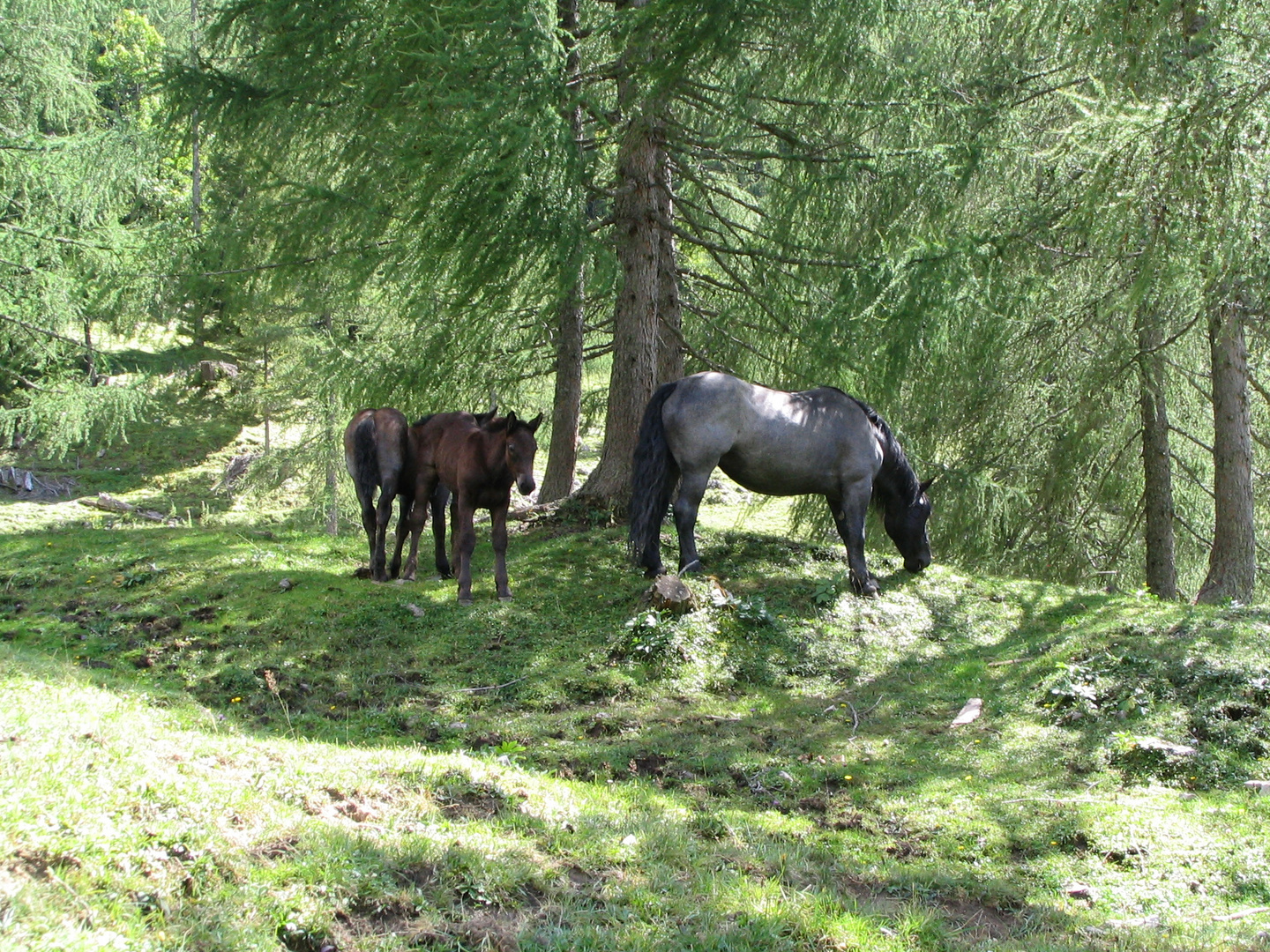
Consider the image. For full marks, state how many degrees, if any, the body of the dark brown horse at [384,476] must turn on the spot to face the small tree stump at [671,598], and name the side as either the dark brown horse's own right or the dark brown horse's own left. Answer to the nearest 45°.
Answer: approximately 90° to the dark brown horse's own right

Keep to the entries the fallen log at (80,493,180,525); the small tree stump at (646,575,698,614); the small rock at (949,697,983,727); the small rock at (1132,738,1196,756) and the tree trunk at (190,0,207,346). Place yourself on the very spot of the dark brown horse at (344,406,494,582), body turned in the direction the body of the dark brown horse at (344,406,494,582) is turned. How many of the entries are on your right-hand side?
3

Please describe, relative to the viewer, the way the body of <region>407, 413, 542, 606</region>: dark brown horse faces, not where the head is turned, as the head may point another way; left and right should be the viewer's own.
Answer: facing the viewer and to the right of the viewer

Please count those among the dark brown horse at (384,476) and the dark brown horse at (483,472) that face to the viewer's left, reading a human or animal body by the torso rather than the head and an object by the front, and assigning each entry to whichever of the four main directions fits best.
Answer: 0

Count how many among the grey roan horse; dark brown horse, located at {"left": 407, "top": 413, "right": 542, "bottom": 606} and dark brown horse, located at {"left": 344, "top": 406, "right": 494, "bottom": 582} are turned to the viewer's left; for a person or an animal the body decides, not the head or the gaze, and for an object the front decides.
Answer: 0

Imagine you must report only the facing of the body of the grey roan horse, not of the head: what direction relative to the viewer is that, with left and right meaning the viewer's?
facing to the right of the viewer

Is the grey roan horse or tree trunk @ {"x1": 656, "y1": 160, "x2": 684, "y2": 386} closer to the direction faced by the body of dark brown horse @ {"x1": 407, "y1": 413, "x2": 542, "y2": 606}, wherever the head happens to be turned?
the grey roan horse

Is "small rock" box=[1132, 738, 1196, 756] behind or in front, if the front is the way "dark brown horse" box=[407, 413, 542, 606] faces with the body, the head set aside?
in front

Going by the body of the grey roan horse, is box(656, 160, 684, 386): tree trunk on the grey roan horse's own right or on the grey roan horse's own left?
on the grey roan horse's own left

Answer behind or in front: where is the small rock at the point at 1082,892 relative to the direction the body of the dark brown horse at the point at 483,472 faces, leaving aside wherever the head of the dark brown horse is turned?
in front

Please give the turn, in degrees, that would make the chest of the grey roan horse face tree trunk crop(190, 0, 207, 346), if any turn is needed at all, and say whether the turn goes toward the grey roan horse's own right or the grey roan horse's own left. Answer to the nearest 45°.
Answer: approximately 135° to the grey roan horse's own left

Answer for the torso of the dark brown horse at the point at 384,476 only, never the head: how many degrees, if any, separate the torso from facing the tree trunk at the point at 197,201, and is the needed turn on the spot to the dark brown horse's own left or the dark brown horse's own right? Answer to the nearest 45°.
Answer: approximately 45° to the dark brown horse's own left

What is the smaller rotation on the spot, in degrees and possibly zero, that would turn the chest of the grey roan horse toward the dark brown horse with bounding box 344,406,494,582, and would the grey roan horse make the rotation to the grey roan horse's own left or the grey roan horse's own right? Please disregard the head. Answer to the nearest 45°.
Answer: approximately 180°
